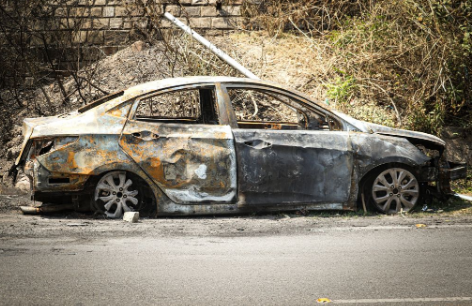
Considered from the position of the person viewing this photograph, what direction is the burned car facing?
facing to the right of the viewer

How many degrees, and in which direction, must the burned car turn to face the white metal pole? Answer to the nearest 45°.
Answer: approximately 90° to its left
